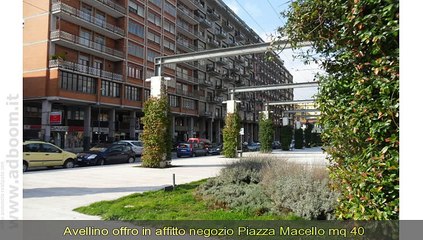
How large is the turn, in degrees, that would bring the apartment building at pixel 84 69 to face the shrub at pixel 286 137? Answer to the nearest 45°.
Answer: approximately 45° to its left

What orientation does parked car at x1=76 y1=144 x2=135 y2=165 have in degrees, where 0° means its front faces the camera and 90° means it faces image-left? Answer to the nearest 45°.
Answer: approximately 45°

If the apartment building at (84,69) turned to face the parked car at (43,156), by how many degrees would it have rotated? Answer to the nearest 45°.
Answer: approximately 45° to its right

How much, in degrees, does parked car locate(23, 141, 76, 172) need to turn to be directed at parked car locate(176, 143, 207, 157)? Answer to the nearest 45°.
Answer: approximately 45° to its left

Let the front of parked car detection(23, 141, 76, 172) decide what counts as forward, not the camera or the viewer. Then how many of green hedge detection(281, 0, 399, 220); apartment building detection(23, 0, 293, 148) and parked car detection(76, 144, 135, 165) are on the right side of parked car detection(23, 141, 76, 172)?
1

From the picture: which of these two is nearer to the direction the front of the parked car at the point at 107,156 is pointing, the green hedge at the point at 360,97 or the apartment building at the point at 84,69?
the green hedge

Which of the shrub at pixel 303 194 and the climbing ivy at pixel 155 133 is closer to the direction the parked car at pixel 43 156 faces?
the climbing ivy

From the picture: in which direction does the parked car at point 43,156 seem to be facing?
to the viewer's right

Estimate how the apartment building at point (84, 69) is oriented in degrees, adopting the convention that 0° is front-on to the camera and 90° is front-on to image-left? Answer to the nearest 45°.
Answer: approximately 315°

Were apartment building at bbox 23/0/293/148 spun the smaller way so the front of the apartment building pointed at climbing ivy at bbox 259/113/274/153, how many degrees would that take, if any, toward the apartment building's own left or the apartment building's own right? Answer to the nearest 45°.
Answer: approximately 45° to the apartment building's own left

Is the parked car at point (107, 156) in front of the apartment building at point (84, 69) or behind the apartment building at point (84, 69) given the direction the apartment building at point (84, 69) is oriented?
in front
